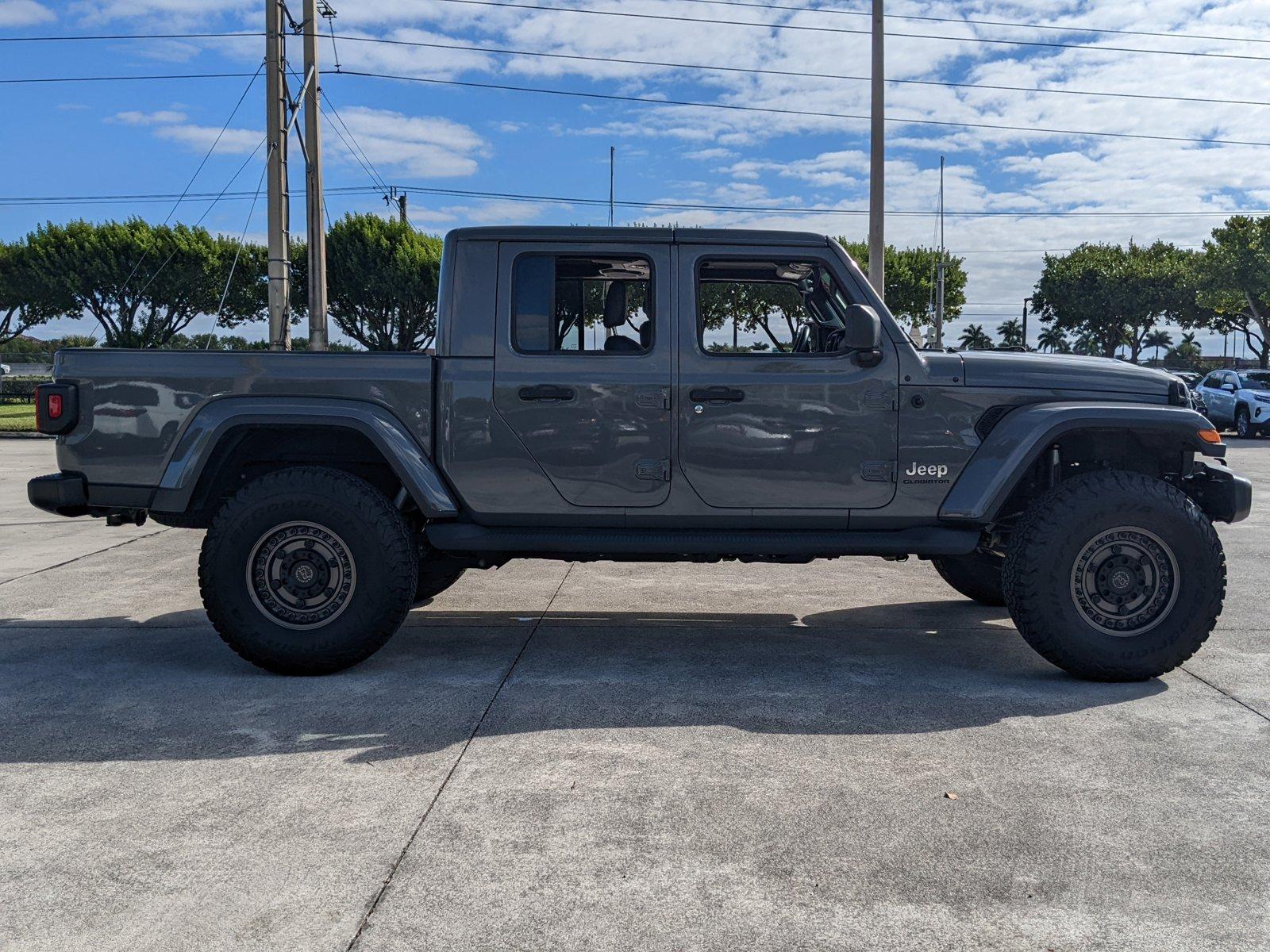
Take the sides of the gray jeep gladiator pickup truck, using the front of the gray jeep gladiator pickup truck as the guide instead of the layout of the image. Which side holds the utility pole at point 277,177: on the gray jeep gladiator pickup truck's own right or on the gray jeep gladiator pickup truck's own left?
on the gray jeep gladiator pickup truck's own left

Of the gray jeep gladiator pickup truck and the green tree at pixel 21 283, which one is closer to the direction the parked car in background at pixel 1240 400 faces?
the gray jeep gladiator pickup truck

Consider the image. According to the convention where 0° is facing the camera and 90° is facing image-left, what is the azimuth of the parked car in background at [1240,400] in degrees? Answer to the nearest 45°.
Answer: approximately 315°

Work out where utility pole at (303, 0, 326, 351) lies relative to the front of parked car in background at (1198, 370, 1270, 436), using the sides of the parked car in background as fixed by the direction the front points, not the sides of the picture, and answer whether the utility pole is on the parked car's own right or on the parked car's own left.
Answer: on the parked car's own right

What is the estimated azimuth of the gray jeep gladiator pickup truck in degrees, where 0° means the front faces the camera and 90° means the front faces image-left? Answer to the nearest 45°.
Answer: approximately 270°

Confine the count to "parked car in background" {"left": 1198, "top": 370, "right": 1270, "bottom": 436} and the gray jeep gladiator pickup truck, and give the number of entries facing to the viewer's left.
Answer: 0

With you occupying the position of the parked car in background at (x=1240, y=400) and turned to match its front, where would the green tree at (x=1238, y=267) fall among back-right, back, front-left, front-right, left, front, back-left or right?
back-left

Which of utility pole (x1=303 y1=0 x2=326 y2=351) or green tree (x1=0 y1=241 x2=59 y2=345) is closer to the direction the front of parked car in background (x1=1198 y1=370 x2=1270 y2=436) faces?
the utility pole

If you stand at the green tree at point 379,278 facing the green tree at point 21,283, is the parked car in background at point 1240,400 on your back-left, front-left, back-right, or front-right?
back-left
